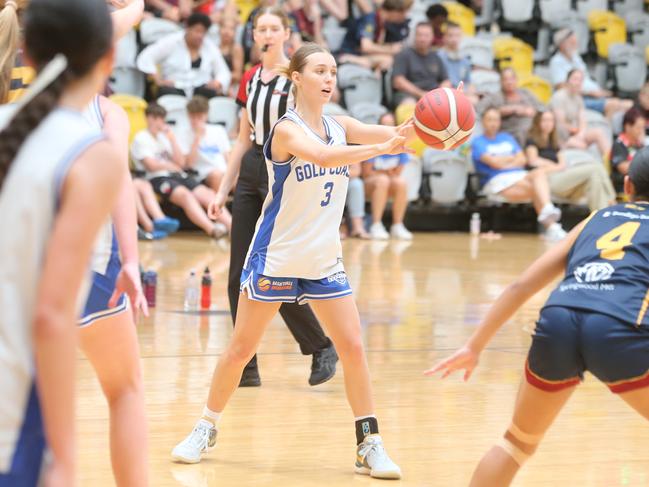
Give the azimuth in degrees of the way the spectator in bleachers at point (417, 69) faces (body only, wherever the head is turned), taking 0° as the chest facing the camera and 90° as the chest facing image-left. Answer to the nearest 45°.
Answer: approximately 0°

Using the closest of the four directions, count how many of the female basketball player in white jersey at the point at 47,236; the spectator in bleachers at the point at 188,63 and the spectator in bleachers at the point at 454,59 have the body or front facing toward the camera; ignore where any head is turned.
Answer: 2

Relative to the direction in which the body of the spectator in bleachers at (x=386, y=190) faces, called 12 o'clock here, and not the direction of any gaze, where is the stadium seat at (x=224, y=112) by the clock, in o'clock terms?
The stadium seat is roughly at 3 o'clock from the spectator in bleachers.

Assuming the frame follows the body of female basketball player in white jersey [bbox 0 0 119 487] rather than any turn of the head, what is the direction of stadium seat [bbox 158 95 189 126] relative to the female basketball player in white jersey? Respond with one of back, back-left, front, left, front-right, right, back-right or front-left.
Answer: front-left

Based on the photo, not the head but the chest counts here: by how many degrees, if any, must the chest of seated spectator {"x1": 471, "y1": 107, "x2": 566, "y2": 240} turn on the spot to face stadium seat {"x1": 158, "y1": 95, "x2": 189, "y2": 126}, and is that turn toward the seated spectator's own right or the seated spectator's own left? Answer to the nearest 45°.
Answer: approximately 135° to the seated spectator's own right

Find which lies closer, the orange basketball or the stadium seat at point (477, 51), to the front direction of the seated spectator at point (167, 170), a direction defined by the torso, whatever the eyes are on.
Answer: the orange basketball

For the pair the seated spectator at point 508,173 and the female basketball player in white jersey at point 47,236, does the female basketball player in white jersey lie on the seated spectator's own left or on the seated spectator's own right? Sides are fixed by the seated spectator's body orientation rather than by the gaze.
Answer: on the seated spectator's own right

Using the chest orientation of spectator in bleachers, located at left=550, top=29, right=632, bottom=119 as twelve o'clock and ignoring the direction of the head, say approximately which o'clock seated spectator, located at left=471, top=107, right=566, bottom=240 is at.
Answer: The seated spectator is roughly at 2 o'clock from the spectator in bleachers.

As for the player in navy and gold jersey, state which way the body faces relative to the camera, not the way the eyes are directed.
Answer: away from the camera

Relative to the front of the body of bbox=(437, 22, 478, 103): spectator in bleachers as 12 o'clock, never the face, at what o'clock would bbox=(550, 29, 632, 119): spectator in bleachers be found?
bbox=(550, 29, 632, 119): spectator in bleachers is roughly at 8 o'clock from bbox=(437, 22, 478, 103): spectator in bleachers.

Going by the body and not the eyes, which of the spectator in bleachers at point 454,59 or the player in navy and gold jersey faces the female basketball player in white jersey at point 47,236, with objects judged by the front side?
the spectator in bleachers
